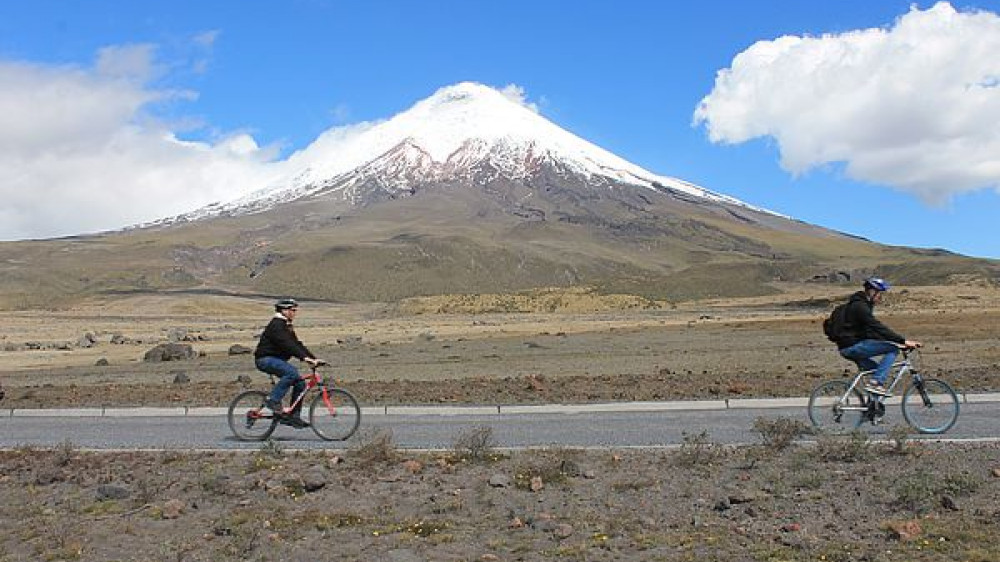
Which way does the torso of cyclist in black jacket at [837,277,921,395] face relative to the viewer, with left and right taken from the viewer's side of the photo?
facing to the right of the viewer

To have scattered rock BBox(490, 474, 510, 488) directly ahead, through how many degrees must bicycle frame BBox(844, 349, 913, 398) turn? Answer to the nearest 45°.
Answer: approximately 135° to its right

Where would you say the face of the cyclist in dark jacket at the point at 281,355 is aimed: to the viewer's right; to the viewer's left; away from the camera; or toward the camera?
to the viewer's right

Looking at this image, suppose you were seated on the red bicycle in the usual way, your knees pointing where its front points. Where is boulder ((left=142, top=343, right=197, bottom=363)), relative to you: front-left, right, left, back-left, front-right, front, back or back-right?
left

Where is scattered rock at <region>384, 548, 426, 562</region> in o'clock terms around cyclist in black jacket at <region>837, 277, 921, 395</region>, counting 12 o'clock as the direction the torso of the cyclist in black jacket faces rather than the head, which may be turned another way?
The scattered rock is roughly at 4 o'clock from the cyclist in black jacket.

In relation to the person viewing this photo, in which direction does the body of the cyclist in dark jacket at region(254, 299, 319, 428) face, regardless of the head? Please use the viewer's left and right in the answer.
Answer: facing to the right of the viewer

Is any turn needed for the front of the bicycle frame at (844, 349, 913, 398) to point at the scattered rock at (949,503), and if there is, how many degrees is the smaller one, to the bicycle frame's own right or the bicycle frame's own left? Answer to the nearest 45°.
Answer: approximately 90° to the bicycle frame's own right

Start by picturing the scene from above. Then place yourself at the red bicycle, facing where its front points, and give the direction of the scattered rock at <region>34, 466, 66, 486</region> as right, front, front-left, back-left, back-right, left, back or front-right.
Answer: back-right

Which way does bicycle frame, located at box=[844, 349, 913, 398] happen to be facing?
to the viewer's right

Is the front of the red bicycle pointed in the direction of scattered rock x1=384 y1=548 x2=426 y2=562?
no

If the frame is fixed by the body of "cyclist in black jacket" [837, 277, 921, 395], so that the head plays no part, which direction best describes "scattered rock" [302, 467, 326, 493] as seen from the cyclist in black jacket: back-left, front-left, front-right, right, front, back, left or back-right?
back-right

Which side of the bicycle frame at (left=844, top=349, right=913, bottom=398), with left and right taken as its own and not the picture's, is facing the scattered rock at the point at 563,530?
right

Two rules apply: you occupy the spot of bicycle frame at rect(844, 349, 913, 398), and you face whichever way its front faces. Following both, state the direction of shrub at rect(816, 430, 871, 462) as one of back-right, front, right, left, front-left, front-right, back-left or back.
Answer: right

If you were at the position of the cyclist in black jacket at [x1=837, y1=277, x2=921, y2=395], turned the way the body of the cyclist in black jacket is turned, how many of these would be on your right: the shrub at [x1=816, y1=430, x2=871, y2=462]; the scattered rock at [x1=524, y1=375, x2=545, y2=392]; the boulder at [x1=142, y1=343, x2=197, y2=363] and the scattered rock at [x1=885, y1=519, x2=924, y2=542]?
2

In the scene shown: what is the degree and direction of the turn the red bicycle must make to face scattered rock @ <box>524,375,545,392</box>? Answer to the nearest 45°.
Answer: approximately 45° to its left

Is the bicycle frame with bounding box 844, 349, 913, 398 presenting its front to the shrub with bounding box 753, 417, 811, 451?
no

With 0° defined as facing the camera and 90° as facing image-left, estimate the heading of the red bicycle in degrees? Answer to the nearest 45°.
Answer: approximately 270°

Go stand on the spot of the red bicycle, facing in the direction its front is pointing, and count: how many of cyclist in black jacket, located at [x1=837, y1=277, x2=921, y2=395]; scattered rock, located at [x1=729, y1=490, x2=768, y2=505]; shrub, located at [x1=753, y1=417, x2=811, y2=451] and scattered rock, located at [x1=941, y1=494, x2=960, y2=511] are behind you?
0

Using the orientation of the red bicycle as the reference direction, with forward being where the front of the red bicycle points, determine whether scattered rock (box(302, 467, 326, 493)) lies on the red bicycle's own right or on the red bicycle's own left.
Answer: on the red bicycle's own right
